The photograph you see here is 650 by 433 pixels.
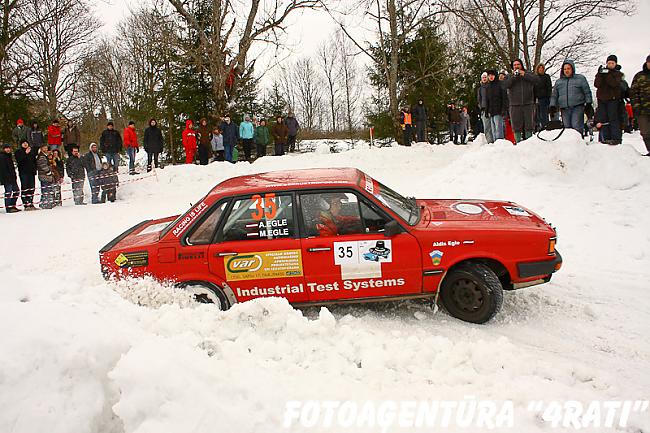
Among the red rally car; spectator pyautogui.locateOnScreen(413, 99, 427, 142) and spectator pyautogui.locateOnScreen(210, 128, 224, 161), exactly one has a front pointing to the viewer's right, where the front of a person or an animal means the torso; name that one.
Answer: the red rally car

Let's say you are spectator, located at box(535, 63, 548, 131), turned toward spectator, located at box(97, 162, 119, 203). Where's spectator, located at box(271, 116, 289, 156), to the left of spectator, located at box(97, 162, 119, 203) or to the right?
right

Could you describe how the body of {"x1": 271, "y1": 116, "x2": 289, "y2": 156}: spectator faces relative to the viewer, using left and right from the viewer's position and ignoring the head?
facing the viewer

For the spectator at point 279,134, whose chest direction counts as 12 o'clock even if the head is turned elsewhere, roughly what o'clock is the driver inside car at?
The driver inside car is roughly at 12 o'clock from the spectator.

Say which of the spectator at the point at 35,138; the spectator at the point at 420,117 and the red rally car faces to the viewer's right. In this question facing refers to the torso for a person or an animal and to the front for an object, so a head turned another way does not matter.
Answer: the red rally car

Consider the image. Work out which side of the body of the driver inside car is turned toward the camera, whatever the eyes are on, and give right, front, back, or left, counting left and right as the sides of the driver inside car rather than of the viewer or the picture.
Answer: right

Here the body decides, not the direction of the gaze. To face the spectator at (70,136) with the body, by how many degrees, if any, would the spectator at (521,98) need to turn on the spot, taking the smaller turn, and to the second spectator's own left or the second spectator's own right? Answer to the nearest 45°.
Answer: approximately 90° to the second spectator's own right

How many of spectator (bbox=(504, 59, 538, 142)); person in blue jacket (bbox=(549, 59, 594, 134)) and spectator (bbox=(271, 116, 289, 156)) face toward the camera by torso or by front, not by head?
3

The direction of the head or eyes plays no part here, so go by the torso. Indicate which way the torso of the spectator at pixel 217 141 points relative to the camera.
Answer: toward the camera

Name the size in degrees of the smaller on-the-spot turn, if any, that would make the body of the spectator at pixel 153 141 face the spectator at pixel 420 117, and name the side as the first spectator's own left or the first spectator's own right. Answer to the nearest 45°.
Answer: approximately 90° to the first spectator's own left
